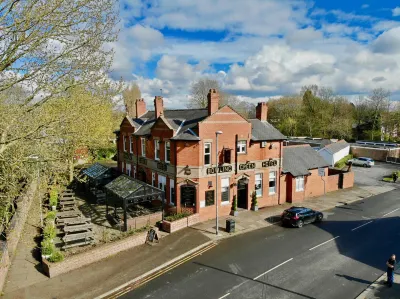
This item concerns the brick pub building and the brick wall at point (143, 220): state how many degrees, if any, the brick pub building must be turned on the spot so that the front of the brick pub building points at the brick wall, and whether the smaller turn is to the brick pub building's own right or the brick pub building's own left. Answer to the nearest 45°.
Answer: approximately 90° to the brick pub building's own right

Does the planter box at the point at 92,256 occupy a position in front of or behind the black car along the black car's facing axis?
behind

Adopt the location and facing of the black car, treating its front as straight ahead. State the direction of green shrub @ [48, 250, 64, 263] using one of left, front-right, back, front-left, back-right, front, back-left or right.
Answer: back

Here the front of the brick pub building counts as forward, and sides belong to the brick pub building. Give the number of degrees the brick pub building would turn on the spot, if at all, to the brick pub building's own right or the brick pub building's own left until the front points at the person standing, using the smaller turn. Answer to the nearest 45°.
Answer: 0° — it already faces them

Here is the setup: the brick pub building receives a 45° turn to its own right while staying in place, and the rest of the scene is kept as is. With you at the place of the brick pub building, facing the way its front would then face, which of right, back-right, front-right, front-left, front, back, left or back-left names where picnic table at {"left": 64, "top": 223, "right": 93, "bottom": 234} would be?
front-right

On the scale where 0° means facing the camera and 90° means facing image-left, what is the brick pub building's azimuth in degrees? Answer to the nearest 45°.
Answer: approximately 315°

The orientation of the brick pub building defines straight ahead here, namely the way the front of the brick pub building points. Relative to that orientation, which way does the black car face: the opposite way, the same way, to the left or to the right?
to the left

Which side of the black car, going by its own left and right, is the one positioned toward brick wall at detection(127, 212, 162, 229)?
back

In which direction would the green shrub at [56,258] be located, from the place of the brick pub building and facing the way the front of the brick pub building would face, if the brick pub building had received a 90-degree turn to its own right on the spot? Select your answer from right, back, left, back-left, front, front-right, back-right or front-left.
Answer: front

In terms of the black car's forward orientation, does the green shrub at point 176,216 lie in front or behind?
behind

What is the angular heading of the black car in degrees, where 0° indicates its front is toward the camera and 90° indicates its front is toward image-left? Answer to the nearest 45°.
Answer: approximately 225°
